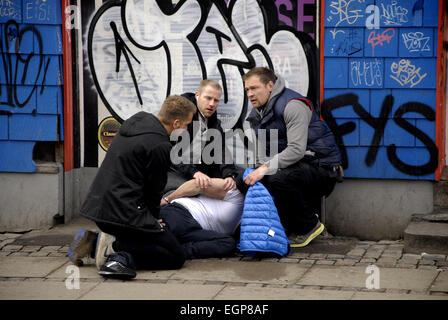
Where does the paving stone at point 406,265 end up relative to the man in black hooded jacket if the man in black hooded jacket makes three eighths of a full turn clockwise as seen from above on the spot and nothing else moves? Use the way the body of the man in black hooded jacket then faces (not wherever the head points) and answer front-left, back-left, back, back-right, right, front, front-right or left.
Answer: left

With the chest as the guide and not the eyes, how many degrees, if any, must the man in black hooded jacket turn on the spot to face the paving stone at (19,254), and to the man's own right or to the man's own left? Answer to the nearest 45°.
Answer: approximately 90° to the man's own left

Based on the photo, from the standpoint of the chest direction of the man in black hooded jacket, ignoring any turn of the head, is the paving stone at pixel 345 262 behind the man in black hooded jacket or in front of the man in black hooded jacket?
in front

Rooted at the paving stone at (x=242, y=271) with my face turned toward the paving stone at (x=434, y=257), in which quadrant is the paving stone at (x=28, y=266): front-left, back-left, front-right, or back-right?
back-left

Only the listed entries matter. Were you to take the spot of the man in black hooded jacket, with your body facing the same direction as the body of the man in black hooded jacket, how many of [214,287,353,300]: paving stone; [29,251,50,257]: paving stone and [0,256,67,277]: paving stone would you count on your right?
1

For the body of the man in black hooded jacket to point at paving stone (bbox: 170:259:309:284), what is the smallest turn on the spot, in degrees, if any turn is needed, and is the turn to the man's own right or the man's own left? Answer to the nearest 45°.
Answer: approximately 45° to the man's own right

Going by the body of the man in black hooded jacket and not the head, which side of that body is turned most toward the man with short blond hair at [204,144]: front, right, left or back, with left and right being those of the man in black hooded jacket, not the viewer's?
front

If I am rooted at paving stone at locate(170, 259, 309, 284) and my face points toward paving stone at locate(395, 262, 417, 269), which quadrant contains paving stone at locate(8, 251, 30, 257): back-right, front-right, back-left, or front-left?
back-left

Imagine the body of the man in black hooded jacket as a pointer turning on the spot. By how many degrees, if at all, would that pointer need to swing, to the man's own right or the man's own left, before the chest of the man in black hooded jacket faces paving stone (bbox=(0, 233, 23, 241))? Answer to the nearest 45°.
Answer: approximately 90° to the man's own left

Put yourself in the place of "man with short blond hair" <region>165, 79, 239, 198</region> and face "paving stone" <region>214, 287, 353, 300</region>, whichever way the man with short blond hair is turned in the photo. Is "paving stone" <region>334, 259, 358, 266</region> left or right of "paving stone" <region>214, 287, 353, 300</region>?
left

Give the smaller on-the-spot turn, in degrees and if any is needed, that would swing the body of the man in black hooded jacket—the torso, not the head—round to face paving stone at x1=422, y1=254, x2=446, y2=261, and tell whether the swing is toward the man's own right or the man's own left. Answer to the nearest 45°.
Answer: approximately 45° to the man's own right

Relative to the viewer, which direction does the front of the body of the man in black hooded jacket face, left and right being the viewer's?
facing away from the viewer and to the right of the viewer

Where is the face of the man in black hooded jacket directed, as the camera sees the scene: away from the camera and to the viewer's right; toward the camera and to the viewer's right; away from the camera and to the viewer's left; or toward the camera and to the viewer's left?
away from the camera and to the viewer's right

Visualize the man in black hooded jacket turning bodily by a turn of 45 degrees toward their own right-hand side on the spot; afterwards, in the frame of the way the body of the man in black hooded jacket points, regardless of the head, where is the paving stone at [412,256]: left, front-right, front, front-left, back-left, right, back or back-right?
front

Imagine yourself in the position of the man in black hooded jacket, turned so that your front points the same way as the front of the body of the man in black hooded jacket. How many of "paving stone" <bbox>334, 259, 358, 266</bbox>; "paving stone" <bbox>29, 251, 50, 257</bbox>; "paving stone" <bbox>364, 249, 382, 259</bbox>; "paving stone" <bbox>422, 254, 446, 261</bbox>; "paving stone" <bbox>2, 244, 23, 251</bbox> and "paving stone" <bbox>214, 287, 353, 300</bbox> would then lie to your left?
2

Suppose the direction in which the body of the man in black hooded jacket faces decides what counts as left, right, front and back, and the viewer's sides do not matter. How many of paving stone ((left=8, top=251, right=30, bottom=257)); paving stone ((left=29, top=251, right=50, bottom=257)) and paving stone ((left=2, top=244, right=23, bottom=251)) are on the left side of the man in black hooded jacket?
3

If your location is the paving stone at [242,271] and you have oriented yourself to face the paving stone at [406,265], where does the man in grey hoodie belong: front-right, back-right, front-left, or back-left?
front-left

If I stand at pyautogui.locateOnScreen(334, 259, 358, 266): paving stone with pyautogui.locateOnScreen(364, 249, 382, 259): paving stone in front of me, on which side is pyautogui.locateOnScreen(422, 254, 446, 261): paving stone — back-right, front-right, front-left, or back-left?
front-right

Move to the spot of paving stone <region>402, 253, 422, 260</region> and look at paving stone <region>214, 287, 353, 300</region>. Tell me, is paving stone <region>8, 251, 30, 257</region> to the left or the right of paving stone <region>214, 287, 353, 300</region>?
right

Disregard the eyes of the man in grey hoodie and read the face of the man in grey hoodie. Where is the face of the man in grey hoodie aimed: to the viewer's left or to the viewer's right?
to the viewer's left

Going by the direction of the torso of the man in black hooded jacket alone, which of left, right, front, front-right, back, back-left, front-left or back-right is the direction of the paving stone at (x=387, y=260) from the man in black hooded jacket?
front-right
